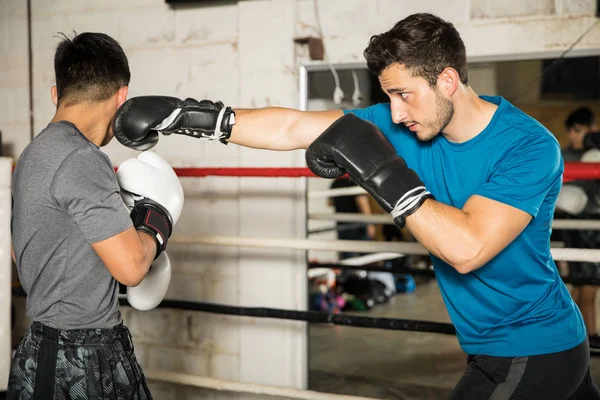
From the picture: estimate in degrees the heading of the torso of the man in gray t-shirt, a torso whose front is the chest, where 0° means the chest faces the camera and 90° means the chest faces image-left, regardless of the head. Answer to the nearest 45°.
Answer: approximately 225°

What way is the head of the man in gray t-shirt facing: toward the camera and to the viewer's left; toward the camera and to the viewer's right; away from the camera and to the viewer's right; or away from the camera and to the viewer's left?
away from the camera and to the viewer's right
